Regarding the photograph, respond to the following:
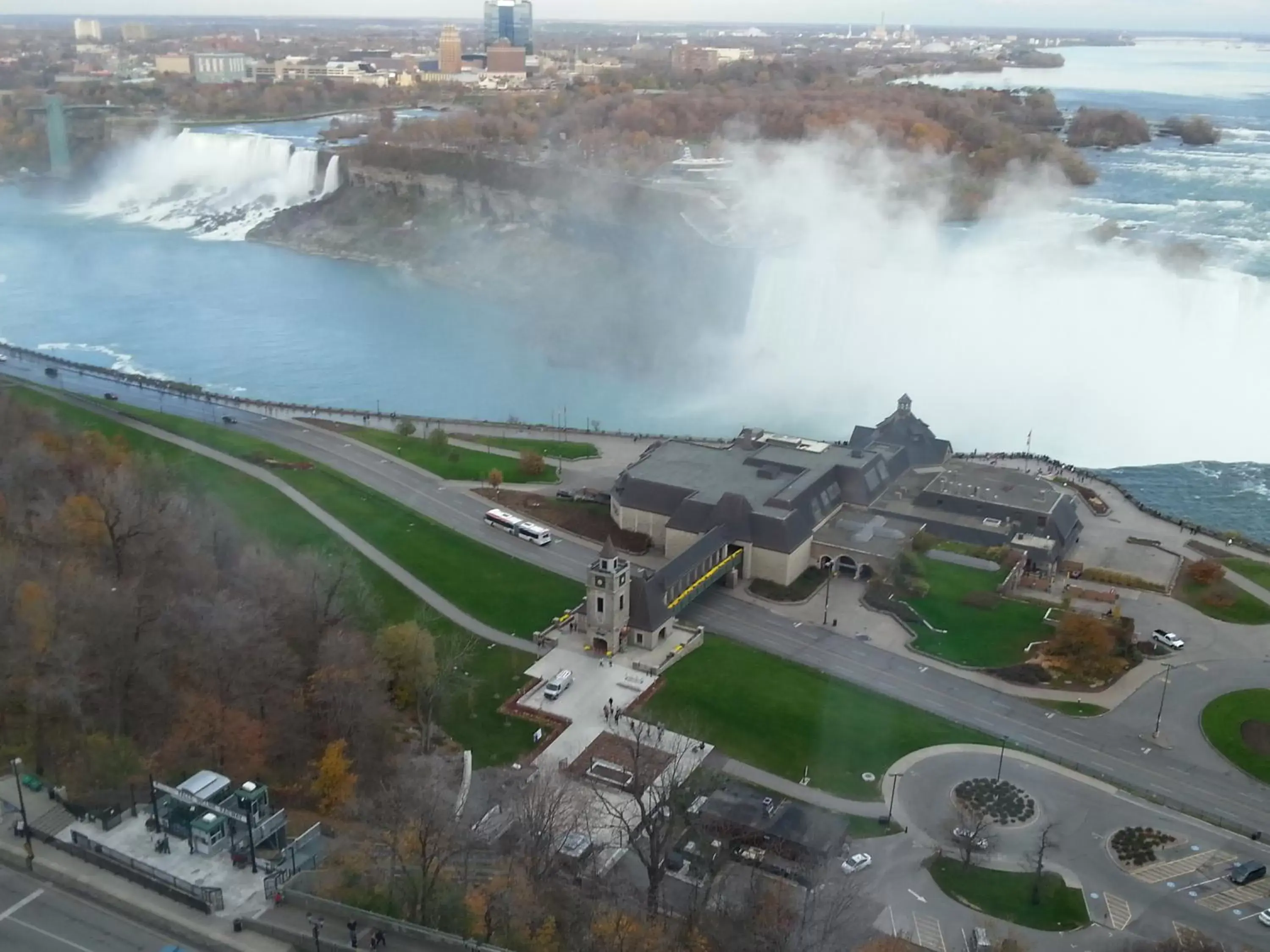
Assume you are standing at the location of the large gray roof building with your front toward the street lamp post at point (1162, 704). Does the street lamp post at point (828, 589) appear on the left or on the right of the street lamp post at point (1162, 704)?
right

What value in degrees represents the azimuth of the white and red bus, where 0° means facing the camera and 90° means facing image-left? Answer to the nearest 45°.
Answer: approximately 135°

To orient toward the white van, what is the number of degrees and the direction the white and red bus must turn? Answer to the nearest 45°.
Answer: approximately 135° to its left
